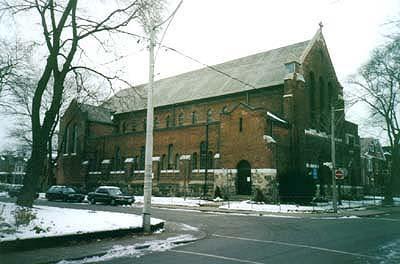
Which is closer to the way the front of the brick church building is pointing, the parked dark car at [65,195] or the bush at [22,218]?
the bush

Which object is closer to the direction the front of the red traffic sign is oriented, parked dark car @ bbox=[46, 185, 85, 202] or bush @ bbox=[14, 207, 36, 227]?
the bush

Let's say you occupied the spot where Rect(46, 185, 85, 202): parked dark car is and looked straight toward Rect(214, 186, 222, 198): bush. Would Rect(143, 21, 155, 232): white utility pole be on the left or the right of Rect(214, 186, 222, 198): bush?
right

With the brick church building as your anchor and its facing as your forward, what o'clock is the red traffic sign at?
The red traffic sign is roughly at 1 o'clock from the brick church building.
